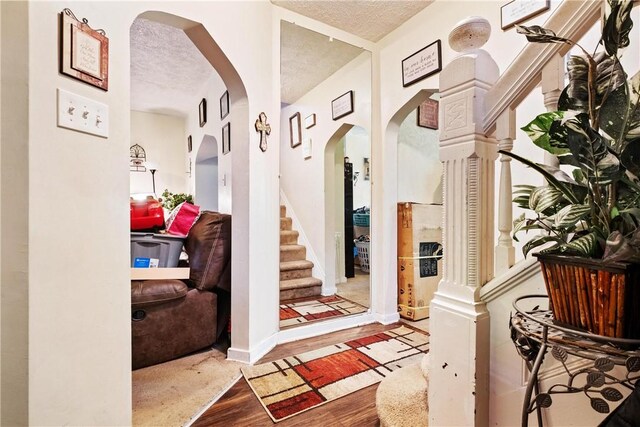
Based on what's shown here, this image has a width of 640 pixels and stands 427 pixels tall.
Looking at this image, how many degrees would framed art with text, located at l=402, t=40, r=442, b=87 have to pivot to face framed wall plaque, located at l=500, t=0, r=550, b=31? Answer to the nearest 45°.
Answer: approximately 90° to its left

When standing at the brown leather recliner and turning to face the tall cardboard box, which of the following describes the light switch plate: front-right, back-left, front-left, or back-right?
back-right

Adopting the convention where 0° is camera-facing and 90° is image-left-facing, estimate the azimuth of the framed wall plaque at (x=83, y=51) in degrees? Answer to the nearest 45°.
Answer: approximately 315°

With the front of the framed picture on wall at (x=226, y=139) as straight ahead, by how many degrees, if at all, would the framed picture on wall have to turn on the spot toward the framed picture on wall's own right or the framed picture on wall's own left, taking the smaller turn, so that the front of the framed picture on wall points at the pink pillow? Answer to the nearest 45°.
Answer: approximately 45° to the framed picture on wall's own left
